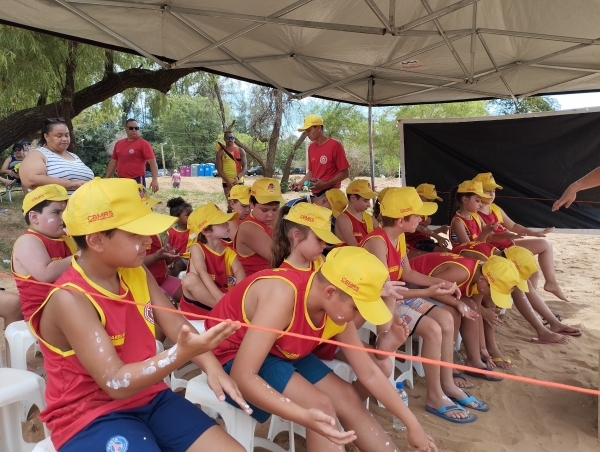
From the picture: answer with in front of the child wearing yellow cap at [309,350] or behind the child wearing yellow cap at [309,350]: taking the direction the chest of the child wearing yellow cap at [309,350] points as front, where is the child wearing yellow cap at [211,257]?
behind

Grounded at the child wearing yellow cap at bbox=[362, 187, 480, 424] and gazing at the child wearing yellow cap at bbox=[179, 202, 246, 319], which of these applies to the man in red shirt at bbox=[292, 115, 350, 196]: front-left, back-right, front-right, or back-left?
front-right

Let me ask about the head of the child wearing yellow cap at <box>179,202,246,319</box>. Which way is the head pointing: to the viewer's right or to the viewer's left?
to the viewer's right

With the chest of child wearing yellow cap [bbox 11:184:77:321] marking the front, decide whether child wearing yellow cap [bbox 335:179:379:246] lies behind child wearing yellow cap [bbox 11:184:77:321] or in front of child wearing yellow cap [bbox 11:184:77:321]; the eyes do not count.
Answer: in front

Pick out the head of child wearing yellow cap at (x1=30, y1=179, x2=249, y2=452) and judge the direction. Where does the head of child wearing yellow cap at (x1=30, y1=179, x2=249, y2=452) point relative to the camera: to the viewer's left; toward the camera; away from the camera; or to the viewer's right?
to the viewer's right

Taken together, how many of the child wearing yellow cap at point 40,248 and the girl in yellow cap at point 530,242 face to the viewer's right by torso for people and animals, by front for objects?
2

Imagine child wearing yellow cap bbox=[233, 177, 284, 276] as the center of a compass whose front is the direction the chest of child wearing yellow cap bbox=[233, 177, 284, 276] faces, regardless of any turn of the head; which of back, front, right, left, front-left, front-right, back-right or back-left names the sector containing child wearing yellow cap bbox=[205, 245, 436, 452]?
front-right

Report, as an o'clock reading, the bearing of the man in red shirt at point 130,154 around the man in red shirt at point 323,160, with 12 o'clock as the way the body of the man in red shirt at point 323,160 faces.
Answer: the man in red shirt at point 130,154 is roughly at 2 o'clock from the man in red shirt at point 323,160.

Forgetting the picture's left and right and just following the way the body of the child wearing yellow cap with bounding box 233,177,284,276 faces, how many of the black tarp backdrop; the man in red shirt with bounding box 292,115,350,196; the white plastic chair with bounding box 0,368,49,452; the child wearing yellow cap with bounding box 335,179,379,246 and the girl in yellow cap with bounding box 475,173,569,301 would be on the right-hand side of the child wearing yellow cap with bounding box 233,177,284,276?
1

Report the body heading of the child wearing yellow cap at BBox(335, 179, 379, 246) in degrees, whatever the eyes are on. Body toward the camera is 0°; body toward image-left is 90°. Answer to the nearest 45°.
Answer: approximately 315°

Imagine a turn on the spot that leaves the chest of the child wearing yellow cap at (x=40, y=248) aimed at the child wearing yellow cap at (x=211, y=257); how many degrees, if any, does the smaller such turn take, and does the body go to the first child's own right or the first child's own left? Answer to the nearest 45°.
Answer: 0° — they already face them

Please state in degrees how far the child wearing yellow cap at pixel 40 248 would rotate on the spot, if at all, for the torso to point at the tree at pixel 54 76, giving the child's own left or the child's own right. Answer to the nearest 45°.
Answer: approximately 90° to the child's own left

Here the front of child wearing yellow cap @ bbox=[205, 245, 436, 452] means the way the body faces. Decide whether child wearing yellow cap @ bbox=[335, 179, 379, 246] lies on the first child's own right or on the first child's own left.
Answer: on the first child's own left

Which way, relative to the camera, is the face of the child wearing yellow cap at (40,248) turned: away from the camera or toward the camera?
toward the camera

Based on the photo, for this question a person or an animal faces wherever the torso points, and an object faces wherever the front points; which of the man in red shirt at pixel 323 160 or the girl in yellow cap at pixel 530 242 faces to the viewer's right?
the girl in yellow cap
